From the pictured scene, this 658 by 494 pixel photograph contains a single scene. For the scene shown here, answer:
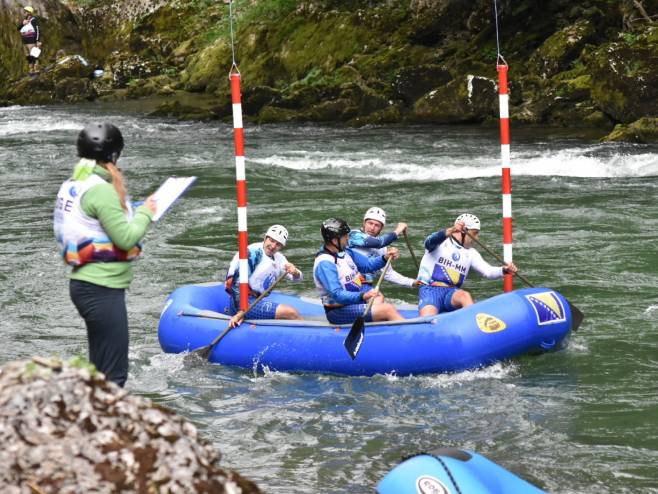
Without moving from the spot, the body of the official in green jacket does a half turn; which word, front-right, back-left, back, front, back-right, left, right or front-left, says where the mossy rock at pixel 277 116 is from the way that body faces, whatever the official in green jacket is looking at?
back-right

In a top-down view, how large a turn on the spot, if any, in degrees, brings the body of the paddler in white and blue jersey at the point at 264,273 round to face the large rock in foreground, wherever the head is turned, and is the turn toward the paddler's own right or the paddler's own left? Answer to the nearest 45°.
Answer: approximately 45° to the paddler's own right

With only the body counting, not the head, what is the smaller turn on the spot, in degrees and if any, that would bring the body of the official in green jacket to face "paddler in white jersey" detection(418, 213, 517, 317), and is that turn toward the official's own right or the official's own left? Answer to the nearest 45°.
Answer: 0° — they already face them

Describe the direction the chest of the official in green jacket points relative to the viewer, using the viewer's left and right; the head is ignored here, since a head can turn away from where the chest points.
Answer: facing away from the viewer and to the right of the viewer

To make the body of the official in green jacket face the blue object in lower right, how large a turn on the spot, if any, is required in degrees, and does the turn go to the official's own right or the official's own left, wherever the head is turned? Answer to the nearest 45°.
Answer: approximately 90° to the official's own right

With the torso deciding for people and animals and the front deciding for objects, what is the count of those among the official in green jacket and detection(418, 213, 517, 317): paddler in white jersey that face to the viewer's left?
0

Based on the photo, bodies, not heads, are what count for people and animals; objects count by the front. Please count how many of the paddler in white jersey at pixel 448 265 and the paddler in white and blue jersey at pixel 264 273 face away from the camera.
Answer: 0

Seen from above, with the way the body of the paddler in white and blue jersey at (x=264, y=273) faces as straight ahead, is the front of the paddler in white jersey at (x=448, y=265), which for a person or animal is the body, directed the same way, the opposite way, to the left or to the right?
the same way

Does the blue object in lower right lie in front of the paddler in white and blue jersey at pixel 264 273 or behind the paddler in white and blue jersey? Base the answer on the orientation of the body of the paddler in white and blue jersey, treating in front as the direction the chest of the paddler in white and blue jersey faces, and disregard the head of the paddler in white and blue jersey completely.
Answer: in front
